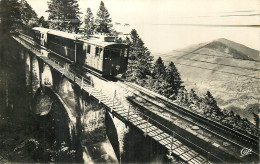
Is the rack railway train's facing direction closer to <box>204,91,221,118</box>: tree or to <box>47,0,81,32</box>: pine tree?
the tree

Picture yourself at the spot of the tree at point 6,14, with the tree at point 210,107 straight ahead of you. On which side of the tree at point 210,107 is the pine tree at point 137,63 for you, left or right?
left

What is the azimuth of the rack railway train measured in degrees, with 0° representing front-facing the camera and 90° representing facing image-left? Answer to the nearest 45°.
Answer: approximately 315°

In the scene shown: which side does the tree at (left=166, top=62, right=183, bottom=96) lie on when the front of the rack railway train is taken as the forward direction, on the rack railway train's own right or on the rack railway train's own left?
on the rack railway train's own left

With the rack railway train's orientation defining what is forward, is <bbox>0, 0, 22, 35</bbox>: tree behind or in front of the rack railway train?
behind

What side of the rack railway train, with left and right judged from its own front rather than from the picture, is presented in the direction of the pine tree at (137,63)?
left

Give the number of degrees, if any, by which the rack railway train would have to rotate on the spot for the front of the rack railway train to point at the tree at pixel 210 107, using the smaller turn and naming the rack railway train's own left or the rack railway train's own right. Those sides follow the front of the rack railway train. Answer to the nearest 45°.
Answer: approximately 45° to the rack railway train's own left

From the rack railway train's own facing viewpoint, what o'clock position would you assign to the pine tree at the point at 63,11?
The pine tree is roughly at 7 o'clock from the rack railway train.
